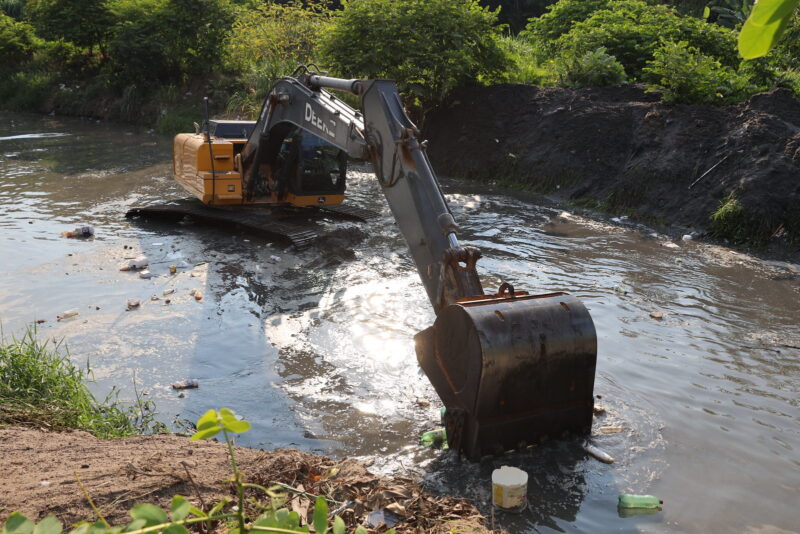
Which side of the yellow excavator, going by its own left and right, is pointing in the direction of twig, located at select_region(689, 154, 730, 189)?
left

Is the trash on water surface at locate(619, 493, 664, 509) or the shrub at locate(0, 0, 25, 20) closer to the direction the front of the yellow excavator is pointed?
the trash on water surface

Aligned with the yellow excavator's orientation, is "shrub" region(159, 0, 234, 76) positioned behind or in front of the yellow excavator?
behind

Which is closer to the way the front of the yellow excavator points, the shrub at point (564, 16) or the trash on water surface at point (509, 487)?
the trash on water surface

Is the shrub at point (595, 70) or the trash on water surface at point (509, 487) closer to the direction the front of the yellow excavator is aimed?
the trash on water surface

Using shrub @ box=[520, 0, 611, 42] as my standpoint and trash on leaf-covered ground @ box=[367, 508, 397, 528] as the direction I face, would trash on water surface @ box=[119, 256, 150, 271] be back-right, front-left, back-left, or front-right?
front-right

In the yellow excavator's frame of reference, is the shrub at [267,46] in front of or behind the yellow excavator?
behind

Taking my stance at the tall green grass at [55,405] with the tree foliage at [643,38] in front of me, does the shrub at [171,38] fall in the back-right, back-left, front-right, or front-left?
front-left

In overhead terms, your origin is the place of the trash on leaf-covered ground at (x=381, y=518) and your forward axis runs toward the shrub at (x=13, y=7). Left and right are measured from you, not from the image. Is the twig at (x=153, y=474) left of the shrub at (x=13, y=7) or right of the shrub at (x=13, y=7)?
left

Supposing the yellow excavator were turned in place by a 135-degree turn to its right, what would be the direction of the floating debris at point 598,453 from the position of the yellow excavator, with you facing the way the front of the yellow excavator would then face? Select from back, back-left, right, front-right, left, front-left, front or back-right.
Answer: back

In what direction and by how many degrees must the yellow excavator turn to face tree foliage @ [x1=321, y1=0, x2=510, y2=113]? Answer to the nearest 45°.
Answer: approximately 135° to its left

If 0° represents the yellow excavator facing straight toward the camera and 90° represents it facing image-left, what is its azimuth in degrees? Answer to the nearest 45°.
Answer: approximately 315°

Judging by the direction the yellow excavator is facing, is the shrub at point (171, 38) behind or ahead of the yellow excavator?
behind
